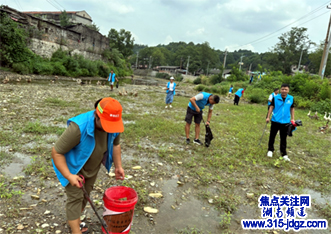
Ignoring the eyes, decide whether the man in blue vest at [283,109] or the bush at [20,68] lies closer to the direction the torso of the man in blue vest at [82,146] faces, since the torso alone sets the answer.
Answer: the man in blue vest

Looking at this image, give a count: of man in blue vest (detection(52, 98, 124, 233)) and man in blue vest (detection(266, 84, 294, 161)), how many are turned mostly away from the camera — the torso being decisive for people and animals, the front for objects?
0

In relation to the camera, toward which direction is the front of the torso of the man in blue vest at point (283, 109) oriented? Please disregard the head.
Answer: toward the camera

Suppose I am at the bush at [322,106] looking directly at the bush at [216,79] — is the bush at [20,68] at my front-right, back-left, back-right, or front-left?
front-left

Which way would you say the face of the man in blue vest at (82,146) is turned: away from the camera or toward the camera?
toward the camera

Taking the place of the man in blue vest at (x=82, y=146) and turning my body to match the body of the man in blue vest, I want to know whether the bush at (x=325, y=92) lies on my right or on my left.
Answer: on my left

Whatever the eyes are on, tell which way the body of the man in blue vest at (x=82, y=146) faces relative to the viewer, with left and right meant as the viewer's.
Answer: facing the viewer and to the right of the viewer

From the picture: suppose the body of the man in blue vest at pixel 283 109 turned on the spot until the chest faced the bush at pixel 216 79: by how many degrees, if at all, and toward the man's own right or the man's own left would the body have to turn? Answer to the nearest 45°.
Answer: approximately 180°

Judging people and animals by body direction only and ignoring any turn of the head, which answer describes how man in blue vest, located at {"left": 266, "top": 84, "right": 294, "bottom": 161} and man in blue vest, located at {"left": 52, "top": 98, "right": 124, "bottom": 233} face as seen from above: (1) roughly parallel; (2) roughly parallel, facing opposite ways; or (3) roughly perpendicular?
roughly perpendicular

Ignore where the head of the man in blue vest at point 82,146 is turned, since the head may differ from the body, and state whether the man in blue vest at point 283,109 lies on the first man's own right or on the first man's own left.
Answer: on the first man's own left

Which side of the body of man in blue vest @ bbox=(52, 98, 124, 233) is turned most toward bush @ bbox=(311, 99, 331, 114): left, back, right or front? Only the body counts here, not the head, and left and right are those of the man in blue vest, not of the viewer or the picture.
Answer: left

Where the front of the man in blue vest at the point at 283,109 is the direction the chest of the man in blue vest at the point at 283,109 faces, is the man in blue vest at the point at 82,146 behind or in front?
in front
